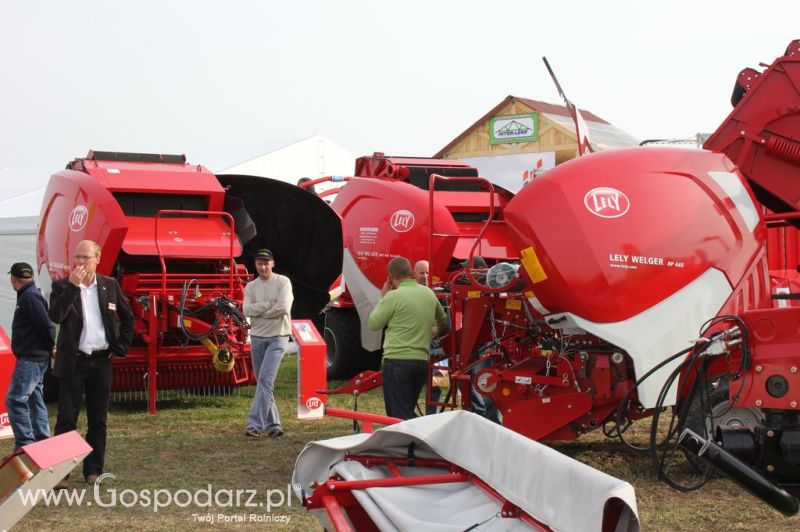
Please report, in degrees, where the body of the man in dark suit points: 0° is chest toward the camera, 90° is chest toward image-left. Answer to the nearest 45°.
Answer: approximately 0°

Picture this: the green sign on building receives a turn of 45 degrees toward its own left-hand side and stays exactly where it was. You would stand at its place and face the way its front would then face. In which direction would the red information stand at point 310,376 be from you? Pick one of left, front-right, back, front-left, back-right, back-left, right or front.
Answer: front-right

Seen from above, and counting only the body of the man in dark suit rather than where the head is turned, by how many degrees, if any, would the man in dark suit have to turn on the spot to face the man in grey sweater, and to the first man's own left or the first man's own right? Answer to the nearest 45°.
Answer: approximately 135° to the first man's own left

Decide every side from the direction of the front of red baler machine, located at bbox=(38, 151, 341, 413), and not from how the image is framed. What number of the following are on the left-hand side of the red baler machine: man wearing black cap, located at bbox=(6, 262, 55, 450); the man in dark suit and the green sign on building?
1

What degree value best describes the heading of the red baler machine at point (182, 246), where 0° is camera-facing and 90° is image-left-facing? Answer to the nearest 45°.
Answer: approximately 315°

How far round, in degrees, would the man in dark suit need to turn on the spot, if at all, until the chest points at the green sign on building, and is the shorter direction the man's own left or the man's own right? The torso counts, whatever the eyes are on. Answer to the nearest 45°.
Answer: approximately 135° to the man's own left

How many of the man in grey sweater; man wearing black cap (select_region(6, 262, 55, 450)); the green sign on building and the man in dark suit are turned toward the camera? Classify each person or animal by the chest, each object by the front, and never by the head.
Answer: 3

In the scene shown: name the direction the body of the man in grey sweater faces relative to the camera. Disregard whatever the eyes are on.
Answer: toward the camera

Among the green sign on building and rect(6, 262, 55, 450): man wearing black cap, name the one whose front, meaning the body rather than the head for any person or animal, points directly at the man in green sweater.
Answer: the green sign on building

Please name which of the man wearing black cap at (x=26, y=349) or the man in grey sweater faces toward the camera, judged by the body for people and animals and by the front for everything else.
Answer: the man in grey sweater

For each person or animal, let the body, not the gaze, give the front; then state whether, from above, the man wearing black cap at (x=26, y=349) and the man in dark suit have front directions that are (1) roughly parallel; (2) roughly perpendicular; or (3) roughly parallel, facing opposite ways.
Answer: roughly perpendicular

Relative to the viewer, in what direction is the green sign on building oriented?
toward the camera

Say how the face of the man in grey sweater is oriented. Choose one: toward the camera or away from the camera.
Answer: toward the camera
